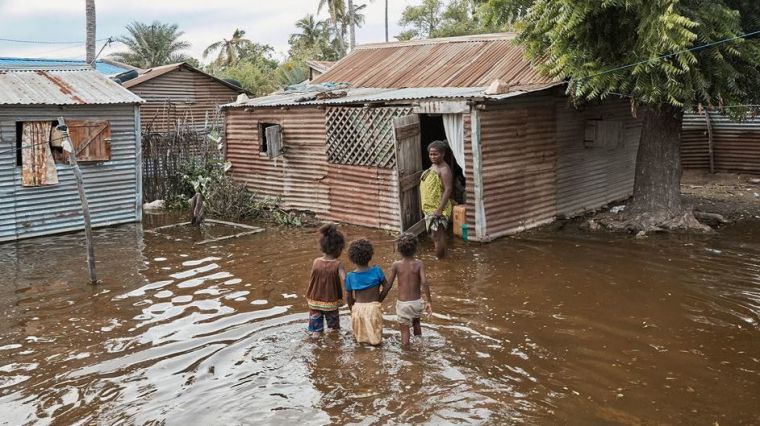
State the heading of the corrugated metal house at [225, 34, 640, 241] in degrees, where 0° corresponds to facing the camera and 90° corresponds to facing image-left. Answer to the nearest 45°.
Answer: approximately 45°

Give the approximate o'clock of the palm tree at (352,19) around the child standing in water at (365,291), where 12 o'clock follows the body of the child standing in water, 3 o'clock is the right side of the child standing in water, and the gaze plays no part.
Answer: The palm tree is roughly at 12 o'clock from the child standing in water.

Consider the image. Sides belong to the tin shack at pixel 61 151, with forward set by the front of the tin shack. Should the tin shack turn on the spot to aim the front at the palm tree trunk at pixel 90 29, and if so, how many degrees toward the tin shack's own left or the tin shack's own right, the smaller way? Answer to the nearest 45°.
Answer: approximately 180°

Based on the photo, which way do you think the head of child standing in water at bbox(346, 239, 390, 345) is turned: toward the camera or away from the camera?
away from the camera

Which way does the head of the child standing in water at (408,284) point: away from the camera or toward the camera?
away from the camera

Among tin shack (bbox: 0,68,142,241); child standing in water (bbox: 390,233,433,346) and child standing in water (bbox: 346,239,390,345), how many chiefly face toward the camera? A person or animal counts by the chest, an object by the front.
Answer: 1

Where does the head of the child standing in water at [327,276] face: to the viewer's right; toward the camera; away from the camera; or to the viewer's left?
away from the camera

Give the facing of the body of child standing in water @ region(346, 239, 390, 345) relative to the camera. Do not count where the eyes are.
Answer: away from the camera

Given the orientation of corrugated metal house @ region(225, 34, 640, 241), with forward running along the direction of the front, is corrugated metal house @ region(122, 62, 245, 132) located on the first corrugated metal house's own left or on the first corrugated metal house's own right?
on the first corrugated metal house's own right

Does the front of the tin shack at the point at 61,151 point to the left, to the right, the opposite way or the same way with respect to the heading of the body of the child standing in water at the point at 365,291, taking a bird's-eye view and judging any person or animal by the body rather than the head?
the opposite way

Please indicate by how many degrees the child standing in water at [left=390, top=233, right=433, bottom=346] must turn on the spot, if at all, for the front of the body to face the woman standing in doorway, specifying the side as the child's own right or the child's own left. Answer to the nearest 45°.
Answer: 0° — they already face them

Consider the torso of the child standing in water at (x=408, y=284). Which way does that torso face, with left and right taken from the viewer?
facing away from the viewer

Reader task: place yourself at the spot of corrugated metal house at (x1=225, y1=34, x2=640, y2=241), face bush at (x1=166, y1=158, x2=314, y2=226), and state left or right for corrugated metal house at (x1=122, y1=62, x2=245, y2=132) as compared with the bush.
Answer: right

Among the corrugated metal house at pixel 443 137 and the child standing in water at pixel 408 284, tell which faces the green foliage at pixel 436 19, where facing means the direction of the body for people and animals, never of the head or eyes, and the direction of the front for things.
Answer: the child standing in water

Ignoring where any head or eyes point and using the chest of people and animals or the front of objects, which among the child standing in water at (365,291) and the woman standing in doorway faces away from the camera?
the child standing in water

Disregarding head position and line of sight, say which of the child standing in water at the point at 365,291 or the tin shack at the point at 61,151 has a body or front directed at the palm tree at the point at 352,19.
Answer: the child standing in water
